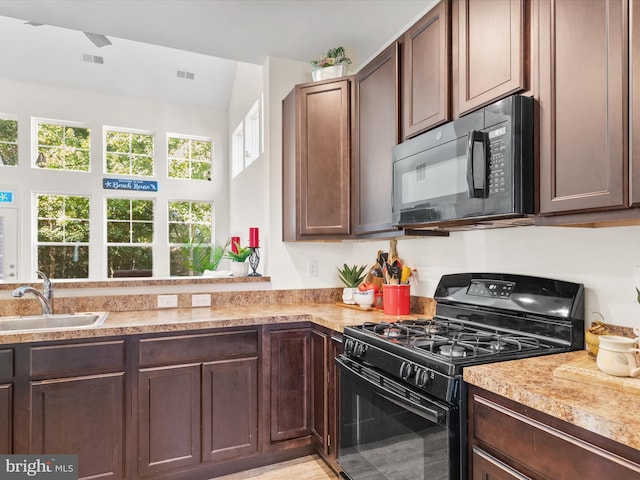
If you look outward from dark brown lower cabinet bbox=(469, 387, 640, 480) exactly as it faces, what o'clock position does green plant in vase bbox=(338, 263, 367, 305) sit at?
The green plant in vase is roughly at 3 o'clock from the dark brown lower cabinet.

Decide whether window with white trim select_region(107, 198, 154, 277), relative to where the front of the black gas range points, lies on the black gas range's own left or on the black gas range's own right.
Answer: on the black gas range's own right

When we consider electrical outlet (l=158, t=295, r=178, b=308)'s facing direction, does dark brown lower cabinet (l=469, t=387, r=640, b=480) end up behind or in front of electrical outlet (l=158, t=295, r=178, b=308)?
in front

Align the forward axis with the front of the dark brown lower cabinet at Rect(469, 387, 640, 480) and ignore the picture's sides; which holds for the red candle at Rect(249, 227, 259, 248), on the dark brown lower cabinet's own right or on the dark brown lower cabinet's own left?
on the dark brown lower cabinet's own right

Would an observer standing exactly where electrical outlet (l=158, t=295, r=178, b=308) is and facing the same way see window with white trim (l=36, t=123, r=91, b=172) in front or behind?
behind

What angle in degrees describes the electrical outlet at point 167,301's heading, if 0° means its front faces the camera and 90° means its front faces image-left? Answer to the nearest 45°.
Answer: approximately 0°

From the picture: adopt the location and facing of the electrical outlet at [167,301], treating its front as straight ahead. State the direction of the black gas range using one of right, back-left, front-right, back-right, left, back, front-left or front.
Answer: front-left

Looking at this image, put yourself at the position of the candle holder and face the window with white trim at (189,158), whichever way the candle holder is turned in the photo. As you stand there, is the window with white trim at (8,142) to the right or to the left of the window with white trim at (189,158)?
left
